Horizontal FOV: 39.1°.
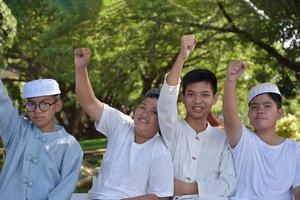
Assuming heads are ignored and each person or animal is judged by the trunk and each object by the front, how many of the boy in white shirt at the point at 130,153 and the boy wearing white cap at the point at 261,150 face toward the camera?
2

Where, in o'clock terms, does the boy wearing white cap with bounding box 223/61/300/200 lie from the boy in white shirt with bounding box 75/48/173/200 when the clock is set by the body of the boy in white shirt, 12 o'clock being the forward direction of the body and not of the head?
The boy wearing white cap is roughly at 9 o'clock from the boy in white shirt.

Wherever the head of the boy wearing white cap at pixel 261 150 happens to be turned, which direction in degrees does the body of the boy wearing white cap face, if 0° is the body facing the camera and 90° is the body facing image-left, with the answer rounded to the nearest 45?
approximately 0°

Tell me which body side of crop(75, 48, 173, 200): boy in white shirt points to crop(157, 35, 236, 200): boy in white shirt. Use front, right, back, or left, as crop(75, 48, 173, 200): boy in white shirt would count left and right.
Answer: left

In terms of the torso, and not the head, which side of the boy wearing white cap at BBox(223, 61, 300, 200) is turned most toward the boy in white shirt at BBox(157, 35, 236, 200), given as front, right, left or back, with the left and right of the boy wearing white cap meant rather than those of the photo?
right

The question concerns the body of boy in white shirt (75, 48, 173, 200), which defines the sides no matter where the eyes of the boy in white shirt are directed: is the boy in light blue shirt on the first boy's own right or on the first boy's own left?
on the first boy's own right

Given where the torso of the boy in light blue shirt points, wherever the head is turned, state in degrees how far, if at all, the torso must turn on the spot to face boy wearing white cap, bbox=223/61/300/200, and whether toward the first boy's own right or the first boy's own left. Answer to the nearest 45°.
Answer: approximately 135° to the first boy's own left
